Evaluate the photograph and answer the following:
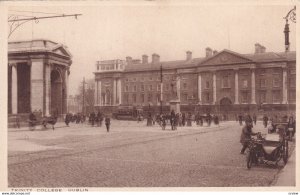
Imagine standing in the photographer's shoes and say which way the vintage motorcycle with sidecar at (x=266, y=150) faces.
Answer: facing the viewer and to the left of the viewer

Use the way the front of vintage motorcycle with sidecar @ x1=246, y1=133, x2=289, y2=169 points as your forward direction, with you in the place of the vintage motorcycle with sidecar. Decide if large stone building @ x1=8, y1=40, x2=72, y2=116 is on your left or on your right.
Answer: on your right
